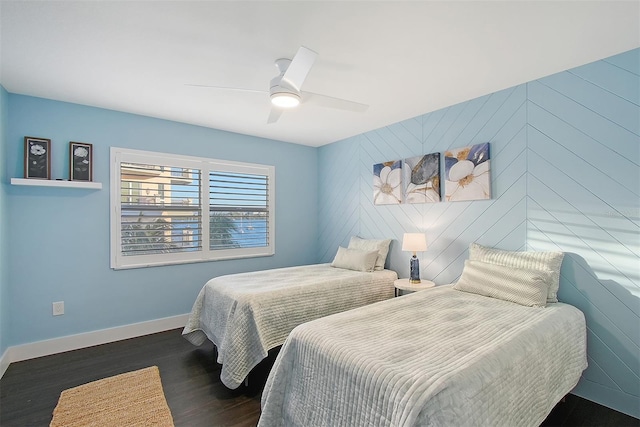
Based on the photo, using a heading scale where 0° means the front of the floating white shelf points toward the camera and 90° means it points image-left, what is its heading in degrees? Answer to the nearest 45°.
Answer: approximately 0°

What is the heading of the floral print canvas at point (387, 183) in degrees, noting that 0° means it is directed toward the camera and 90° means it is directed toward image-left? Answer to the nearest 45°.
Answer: approximately 45°

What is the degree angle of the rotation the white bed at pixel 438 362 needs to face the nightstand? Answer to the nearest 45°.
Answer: approximately 135° to its right

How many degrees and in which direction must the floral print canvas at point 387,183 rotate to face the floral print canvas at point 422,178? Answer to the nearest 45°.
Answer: approximately 90° to its left

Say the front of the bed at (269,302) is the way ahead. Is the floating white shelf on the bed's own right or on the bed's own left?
on the bed's own right

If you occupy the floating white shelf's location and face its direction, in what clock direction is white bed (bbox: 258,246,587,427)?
The white bed is roughly at 11 o'clock from the floating white shelf.

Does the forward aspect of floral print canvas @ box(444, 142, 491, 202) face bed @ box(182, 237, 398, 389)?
no

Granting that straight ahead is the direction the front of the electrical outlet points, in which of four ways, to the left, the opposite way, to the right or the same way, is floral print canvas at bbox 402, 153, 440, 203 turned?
to the right

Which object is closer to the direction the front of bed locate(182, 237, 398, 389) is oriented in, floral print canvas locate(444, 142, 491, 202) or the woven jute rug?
the woven jute rug

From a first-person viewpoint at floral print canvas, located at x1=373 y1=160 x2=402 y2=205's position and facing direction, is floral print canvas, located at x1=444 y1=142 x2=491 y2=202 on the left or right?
on its left

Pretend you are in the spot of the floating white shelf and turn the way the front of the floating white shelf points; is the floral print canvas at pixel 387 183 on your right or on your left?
on your left

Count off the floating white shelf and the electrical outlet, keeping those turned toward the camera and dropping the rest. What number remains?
2

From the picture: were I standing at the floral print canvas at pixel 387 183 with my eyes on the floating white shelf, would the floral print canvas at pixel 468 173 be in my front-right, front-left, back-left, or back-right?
back-left

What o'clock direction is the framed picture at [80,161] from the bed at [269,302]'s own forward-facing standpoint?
The framed picture is roughly at 2 o'clock from the bed.
